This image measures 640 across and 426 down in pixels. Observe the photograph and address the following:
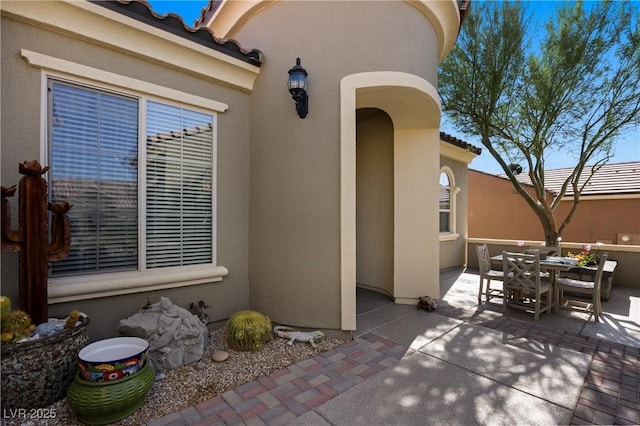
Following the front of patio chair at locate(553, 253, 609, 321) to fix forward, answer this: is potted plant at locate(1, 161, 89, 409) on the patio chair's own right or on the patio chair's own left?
on the patio chair's own left

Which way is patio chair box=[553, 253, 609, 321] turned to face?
to the viewer's left

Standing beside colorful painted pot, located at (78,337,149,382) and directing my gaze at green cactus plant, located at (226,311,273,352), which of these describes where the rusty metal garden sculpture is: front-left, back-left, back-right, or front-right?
back-left

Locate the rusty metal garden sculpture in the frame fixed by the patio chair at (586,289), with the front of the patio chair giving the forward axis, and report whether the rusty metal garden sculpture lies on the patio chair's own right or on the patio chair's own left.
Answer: on the patio chair's own left

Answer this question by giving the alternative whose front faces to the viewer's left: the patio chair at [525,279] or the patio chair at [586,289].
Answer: the patio chair at [586,289]

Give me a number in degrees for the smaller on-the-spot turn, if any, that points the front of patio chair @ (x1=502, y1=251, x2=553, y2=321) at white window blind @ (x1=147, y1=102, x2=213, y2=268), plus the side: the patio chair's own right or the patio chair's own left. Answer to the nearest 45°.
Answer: approximately 180°

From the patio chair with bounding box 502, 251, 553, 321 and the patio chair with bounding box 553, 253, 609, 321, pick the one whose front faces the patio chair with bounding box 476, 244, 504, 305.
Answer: the patio chair with bounding box 553, 253, 609, 321

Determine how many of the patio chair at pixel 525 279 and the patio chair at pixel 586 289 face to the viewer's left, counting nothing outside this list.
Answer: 1

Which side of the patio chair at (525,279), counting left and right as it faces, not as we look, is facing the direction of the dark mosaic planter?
back

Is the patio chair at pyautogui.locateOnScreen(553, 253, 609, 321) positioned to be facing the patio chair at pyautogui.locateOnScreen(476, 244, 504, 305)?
yes

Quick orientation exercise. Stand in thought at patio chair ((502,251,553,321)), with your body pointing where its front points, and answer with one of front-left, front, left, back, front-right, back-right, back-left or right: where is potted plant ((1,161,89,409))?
back

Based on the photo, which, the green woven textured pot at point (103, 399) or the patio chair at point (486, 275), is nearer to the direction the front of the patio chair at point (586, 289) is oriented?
the patio chair

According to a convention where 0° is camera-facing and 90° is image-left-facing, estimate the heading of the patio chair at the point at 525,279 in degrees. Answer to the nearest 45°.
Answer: approximately 225°

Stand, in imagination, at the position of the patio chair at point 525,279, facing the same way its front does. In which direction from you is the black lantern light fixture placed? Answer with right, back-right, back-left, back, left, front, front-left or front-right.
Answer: back

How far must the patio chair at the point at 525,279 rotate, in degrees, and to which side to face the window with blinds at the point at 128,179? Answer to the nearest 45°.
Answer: approximately 180°
